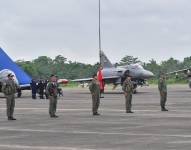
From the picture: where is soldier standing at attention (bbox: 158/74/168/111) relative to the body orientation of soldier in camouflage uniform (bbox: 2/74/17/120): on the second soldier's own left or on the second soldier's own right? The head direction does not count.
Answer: on the second soldier's own left

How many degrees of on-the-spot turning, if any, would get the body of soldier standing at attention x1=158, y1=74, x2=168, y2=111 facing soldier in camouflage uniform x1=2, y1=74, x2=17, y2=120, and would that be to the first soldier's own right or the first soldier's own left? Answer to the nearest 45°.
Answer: approximately 135° to the first soldier's own right

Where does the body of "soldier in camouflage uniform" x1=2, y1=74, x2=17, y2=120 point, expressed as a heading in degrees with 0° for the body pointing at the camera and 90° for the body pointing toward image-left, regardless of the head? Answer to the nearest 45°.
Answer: approximately 315°
